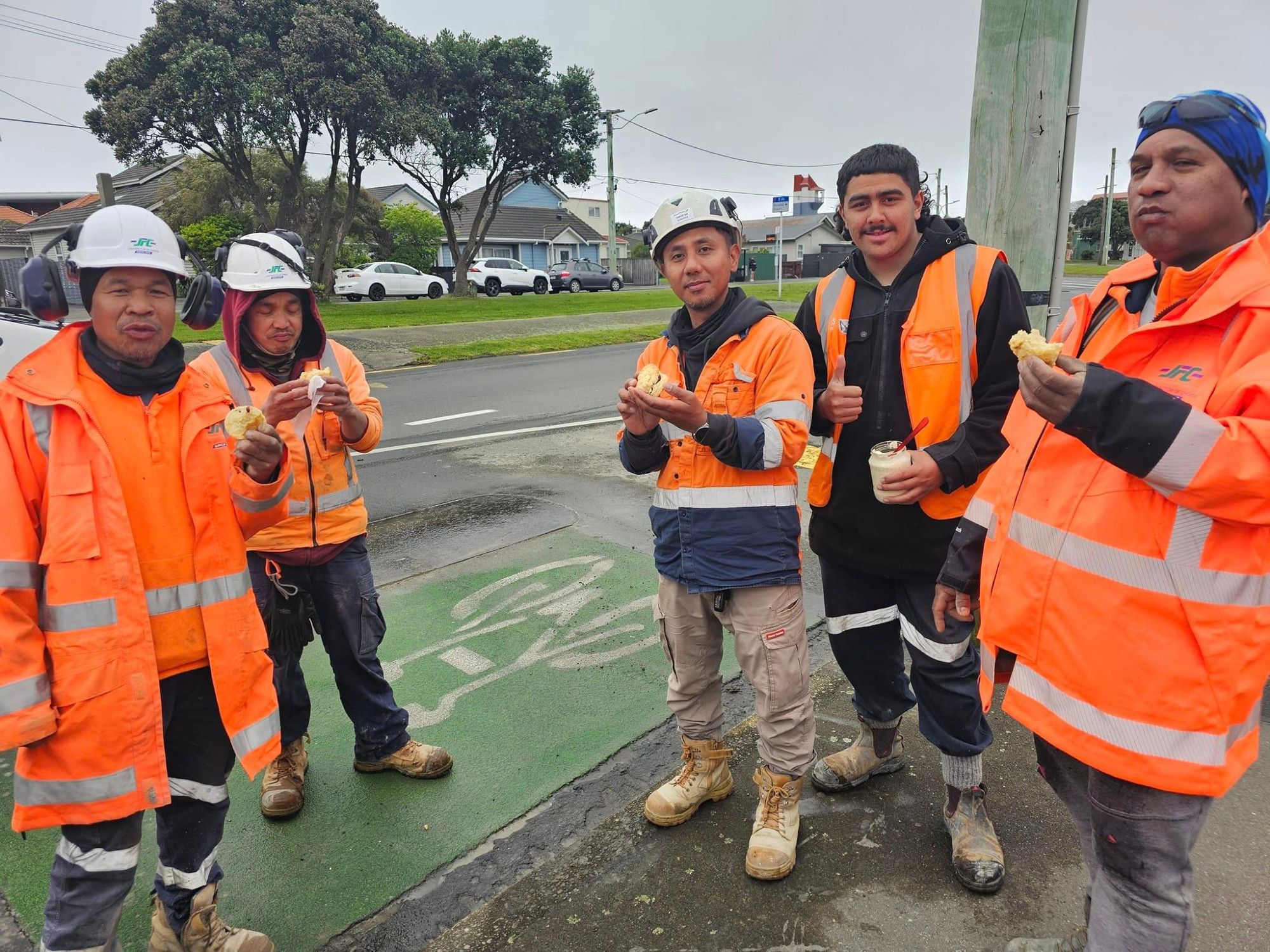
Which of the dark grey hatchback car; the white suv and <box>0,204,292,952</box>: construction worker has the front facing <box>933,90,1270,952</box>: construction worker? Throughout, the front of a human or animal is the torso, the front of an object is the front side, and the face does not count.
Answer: <box>0,204,292,952</box>: construction worker

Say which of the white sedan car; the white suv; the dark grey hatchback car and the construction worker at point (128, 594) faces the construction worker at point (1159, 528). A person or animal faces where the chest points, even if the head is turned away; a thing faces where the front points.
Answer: the construction worker at point (128, 594)

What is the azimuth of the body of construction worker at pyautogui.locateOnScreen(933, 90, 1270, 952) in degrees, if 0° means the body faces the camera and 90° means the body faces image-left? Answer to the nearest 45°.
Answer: approximately 45°

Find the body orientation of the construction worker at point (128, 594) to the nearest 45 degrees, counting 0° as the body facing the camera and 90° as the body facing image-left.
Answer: approximately 315°

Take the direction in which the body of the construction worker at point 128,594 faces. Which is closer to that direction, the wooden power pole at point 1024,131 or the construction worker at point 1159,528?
the construction worker

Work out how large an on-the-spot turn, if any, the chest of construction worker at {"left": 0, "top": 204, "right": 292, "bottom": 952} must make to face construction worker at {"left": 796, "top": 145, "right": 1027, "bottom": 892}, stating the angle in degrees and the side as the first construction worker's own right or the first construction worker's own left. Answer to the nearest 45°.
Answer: approximately 45° to the first construction worker's own left
